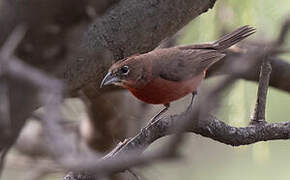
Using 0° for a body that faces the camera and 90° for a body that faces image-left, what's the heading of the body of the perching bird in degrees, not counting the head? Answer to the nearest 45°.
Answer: approximately 90°
